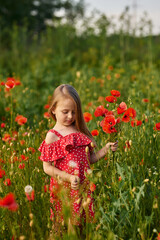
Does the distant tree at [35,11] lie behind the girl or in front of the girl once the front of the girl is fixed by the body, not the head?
behind
